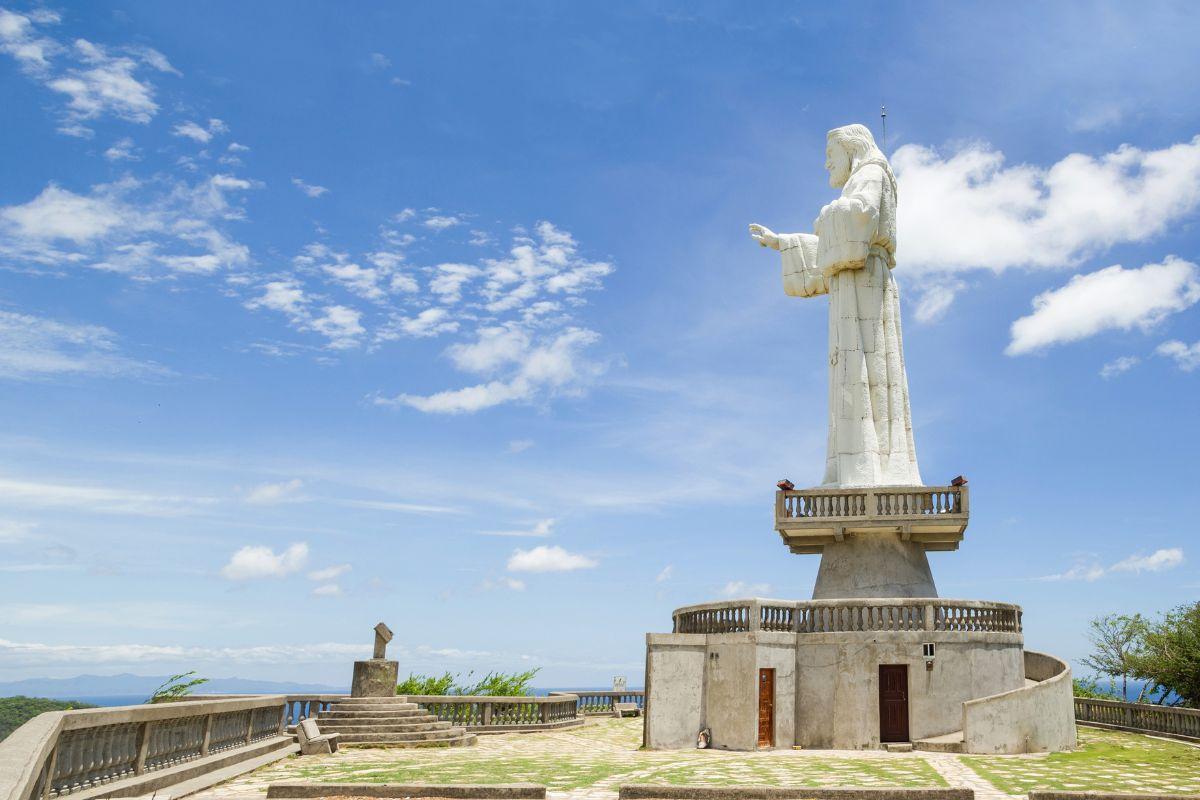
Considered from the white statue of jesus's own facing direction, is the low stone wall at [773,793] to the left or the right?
on its left

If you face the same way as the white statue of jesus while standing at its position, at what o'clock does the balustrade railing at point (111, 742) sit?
The balustrade railing is roughly at 10 o'clock from the white statue of jesus.

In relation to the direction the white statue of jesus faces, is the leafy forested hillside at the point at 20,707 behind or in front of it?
in front

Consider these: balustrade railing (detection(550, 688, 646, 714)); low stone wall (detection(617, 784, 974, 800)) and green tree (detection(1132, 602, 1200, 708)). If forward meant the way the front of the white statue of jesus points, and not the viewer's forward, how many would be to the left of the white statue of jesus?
1

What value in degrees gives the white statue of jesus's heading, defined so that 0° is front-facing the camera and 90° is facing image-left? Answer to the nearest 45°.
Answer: approximately 90°

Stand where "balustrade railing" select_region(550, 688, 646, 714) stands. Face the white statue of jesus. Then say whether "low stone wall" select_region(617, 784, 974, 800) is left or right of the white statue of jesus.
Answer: right

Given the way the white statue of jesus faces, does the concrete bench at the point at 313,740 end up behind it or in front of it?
in front

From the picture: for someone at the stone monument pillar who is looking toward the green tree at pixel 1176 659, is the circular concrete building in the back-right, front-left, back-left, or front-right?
front-right

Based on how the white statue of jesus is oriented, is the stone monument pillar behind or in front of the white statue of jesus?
in front

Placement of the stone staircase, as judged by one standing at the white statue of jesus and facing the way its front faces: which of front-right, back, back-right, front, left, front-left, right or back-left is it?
front-left
